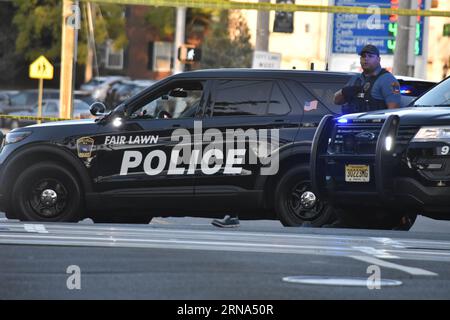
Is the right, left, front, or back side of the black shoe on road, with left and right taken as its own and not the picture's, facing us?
left

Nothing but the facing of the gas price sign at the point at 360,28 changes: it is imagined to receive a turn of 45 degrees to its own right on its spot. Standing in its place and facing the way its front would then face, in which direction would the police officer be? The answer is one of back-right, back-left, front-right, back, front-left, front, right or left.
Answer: front-left

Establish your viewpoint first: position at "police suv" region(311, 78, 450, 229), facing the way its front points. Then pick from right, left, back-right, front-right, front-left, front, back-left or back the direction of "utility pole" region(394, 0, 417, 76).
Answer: back-right

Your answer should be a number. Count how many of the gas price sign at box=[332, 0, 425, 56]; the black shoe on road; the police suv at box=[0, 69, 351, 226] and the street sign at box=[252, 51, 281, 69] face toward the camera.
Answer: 2

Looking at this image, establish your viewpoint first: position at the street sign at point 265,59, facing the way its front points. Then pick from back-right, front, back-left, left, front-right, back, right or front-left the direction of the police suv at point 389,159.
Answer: front

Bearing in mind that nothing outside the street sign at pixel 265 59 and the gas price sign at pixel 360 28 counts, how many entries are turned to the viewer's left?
0

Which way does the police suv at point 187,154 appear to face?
to the viewer's left

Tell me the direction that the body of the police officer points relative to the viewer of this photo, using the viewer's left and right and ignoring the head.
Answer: facing the viewer and to the left of the viewer

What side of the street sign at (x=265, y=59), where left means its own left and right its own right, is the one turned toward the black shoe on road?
front

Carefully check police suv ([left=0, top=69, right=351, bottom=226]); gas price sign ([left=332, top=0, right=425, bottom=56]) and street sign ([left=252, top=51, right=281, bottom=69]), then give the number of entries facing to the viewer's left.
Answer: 1

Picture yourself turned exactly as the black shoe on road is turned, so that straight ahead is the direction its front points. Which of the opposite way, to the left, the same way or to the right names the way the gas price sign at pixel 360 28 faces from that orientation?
to the left

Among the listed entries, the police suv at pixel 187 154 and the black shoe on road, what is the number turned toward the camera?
0

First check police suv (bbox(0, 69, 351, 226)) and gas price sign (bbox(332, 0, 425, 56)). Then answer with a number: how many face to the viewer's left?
1

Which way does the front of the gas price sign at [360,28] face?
toward the camera
